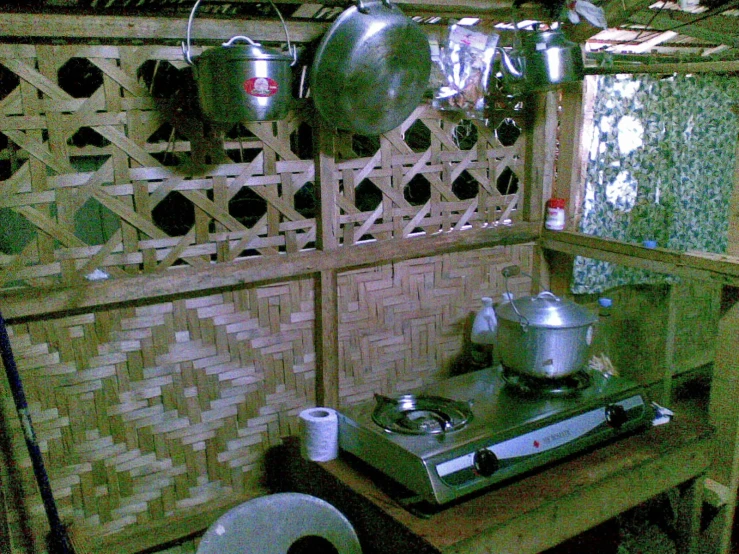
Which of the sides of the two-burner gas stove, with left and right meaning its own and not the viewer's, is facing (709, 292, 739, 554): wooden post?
left

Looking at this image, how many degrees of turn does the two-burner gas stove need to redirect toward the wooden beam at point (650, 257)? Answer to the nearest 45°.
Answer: approximately 90° to its left

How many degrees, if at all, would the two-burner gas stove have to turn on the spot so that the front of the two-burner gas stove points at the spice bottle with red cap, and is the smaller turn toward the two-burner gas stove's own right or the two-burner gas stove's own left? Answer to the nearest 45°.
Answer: approximately 135° to the two-burner gas stove's own left
